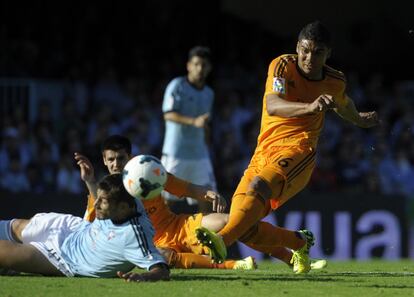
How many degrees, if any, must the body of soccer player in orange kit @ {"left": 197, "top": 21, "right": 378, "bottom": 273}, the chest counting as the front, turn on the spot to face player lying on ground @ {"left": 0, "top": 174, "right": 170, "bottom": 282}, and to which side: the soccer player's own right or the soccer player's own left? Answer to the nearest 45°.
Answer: approximately 45° to the soccer player's own right

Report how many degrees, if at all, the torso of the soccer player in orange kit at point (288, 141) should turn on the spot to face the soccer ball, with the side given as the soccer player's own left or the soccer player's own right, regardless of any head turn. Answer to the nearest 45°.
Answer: approximately 45° to the soccer player's own right

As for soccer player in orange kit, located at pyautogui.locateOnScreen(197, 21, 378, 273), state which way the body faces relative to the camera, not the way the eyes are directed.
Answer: toward the camera
